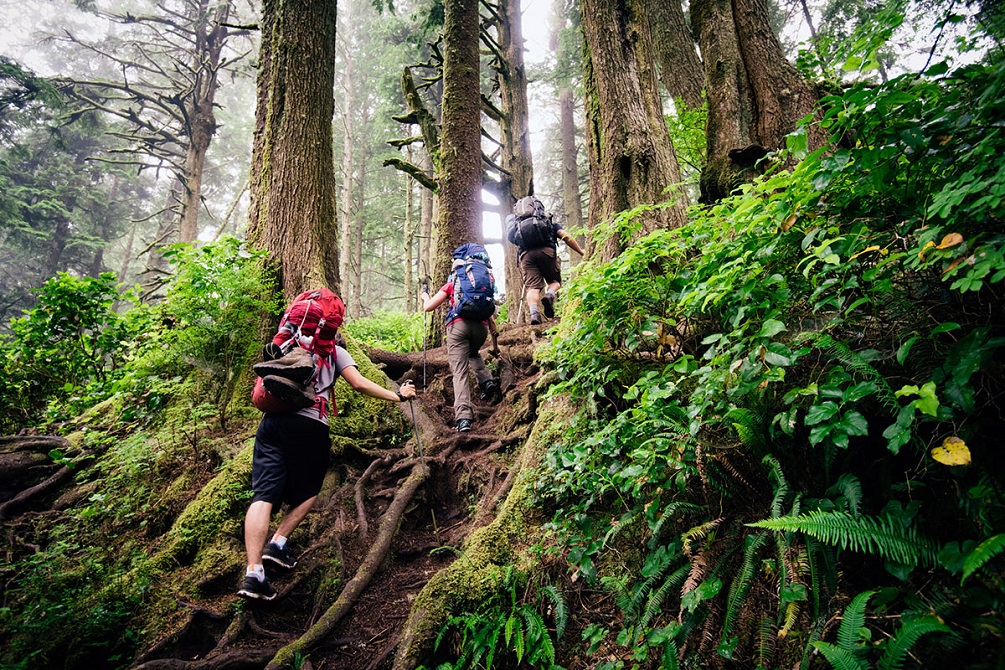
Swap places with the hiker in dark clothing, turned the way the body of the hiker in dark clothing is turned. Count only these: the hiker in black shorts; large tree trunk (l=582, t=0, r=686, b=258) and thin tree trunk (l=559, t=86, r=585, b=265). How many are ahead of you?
2

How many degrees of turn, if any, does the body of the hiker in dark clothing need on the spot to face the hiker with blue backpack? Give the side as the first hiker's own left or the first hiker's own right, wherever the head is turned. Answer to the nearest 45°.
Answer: approximately 135° to the first hiker's own left

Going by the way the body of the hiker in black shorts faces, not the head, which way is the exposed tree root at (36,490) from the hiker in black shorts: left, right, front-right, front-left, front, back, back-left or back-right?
left

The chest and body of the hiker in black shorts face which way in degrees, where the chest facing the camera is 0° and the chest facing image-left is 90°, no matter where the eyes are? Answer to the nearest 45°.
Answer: approximately 225°

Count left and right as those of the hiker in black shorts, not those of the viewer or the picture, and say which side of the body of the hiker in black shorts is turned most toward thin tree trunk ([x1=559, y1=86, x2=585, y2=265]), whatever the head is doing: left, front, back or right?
front

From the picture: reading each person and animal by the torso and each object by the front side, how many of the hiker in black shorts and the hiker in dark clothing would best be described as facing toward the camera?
0

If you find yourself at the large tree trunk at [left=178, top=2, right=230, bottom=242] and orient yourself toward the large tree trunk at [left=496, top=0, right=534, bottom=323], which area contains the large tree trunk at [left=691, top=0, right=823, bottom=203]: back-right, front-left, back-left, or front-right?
front-right

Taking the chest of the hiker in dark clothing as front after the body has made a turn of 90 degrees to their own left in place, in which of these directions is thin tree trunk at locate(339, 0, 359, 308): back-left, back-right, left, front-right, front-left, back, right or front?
front-right

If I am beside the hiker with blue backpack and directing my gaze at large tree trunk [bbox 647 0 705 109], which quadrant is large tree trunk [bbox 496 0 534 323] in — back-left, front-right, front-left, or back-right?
front-left

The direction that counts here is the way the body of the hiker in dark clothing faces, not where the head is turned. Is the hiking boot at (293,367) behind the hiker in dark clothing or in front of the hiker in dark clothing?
behind

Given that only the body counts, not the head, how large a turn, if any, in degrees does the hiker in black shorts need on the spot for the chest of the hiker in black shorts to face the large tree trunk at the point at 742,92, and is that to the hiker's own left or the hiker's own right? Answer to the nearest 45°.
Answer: approximately 45° to the hiker's own right

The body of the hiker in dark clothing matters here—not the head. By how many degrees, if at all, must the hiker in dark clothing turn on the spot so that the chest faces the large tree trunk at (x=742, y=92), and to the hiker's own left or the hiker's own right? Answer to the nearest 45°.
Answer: approximately 45° to the hiker's own right

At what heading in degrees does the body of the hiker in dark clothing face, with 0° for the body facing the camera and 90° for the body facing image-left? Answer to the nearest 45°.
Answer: approximately 180°

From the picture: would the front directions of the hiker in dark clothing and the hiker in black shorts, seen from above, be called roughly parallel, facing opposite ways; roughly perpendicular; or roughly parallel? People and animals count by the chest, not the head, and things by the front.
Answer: roughly parallel
